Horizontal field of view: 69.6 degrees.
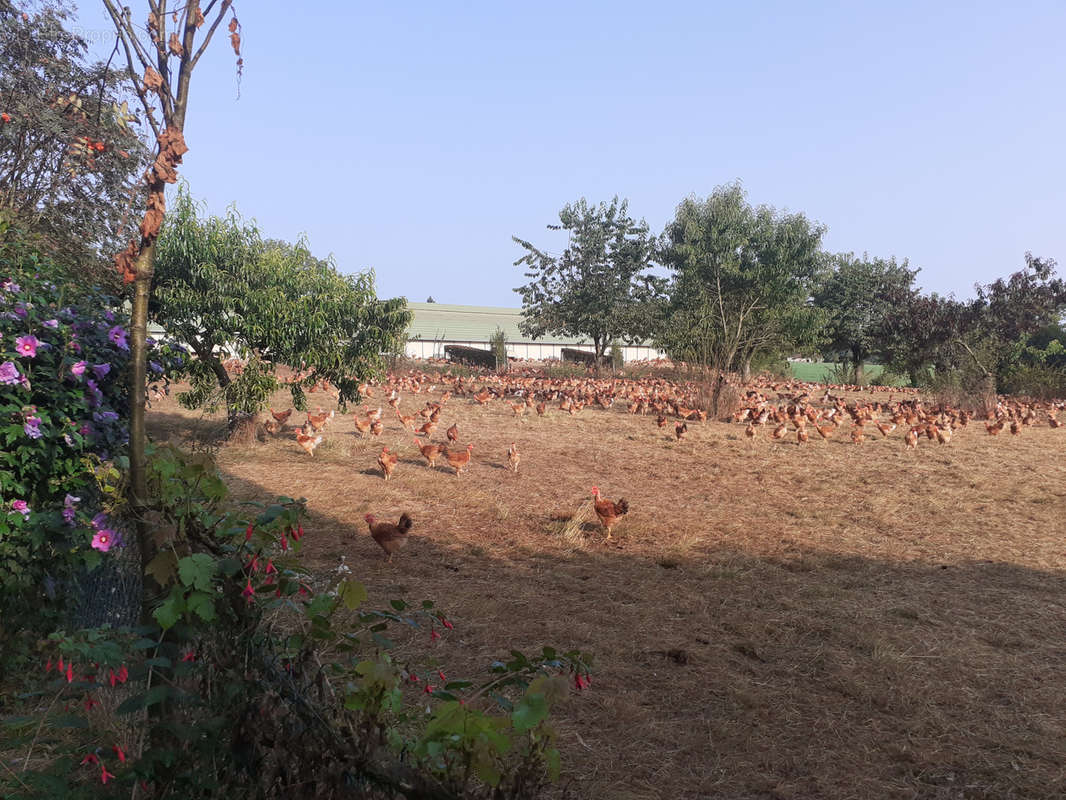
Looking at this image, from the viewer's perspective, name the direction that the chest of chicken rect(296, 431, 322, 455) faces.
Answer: to the viewer's left

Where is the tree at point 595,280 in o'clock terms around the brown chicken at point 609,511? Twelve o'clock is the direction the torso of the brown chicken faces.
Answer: The tree is roughly at 3 o'clock from the brown chicken.

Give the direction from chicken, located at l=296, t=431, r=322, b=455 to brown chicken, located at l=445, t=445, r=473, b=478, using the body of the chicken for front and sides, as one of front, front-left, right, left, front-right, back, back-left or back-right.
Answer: back-left

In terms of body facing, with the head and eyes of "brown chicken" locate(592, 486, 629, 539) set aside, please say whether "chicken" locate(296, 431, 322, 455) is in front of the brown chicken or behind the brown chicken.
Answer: in front

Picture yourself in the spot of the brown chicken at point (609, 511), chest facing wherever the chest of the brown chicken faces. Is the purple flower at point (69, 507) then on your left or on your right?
on your left

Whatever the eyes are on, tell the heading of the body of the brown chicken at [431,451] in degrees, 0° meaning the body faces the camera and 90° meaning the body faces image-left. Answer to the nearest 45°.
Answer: approximately 90°

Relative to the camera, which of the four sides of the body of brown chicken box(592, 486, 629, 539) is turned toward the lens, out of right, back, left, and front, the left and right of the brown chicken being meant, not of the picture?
left

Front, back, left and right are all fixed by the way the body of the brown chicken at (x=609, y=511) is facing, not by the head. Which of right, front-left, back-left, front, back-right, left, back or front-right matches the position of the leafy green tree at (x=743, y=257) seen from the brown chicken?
right

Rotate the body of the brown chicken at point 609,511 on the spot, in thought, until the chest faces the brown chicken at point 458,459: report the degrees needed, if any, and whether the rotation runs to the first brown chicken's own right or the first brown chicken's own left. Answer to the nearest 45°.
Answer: approximately 45° to the first brown chicken's own right
